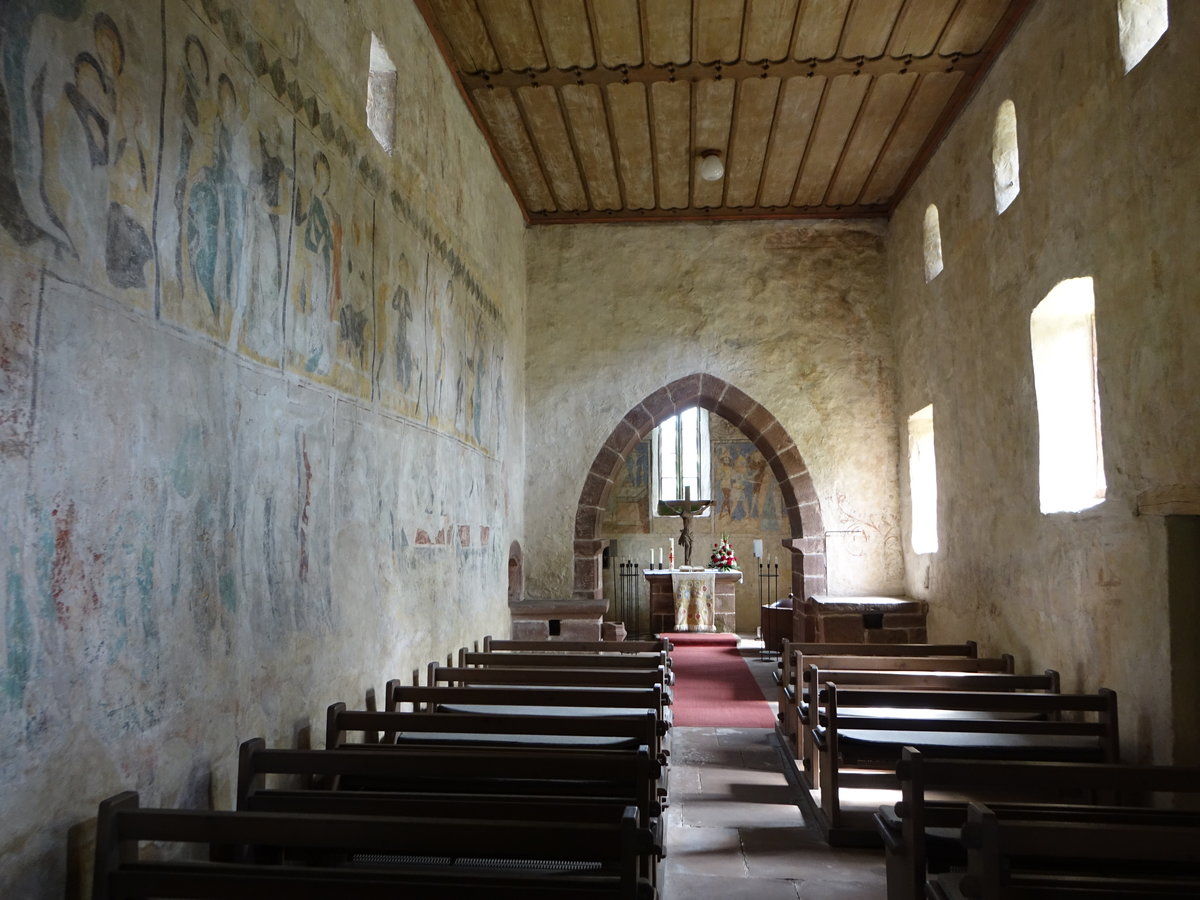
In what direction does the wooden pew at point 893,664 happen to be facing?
away from the camera

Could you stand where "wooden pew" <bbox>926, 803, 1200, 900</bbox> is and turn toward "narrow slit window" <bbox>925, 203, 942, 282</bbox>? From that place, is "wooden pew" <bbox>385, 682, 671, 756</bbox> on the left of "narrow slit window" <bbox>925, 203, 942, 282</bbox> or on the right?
left

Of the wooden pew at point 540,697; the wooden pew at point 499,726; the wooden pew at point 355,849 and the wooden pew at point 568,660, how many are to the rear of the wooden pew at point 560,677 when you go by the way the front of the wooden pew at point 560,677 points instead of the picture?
3

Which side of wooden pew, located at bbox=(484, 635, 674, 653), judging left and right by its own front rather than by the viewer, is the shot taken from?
back

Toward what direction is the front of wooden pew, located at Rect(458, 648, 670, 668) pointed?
away from the camera

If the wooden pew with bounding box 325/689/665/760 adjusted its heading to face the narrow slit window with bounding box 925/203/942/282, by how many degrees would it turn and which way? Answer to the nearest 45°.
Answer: approximately 45° to its right

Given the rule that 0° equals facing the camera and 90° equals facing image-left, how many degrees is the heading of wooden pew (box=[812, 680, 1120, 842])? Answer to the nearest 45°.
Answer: approximately 180°

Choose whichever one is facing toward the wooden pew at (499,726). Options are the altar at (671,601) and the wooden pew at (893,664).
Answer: the altar

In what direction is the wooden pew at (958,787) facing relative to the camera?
away from the camera

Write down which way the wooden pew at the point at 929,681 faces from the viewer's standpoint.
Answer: facing away from the viewer

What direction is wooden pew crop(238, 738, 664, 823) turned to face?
away from the camera

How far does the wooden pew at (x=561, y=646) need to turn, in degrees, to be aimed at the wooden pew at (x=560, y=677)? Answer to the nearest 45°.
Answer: approximately 180°

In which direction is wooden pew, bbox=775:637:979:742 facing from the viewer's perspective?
away from the camera

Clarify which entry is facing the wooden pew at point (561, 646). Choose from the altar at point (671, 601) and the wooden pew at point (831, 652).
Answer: the altar

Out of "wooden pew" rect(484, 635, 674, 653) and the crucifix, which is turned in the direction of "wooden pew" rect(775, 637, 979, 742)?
the crucifix

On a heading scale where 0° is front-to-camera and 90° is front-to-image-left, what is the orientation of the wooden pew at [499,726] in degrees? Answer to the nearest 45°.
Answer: approximately 180°
